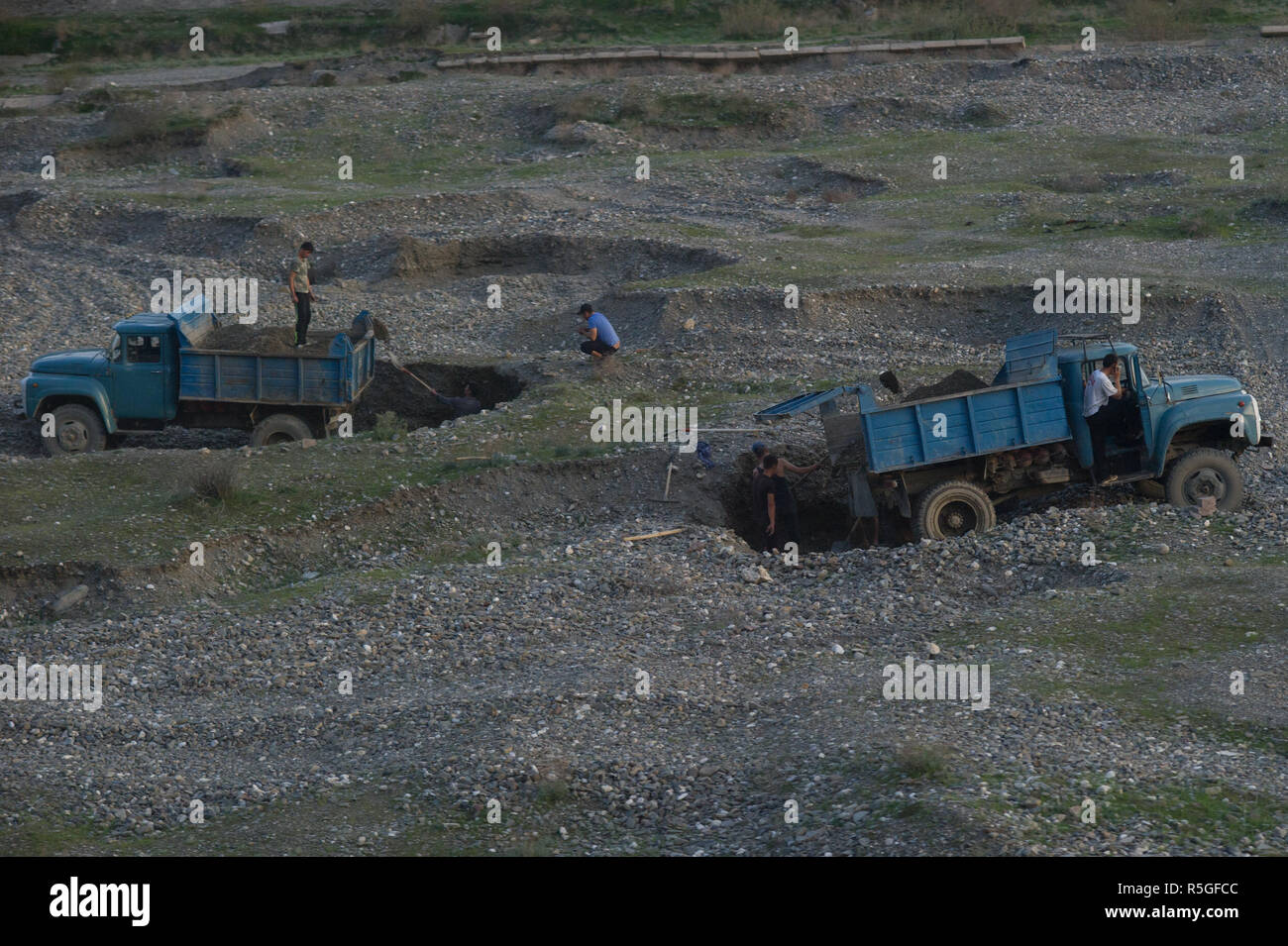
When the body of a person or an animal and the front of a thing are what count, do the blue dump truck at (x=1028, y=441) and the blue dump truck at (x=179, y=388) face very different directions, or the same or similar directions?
very different directions

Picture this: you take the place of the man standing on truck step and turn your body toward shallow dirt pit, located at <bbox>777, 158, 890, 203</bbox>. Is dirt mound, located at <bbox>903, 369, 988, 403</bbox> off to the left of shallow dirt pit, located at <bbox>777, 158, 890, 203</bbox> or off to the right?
left

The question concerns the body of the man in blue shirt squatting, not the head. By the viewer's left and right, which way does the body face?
facing to the left of the viewer

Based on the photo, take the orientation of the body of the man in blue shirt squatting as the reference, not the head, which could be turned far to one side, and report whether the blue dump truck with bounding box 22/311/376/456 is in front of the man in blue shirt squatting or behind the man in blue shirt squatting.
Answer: in front

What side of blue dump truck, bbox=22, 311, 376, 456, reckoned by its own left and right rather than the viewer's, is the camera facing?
left

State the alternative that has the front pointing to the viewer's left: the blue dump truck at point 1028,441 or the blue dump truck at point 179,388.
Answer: the blue dump truck at point 179,388

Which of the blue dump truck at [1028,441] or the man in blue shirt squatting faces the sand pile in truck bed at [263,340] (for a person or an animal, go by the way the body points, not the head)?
the man in blue shirt squatting

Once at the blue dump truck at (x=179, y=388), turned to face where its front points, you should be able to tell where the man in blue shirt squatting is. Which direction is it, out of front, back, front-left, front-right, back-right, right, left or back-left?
back

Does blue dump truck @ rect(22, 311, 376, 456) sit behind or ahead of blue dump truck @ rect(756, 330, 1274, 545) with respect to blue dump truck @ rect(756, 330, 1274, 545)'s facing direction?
behind

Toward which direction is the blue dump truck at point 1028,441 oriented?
to the viewer's right
